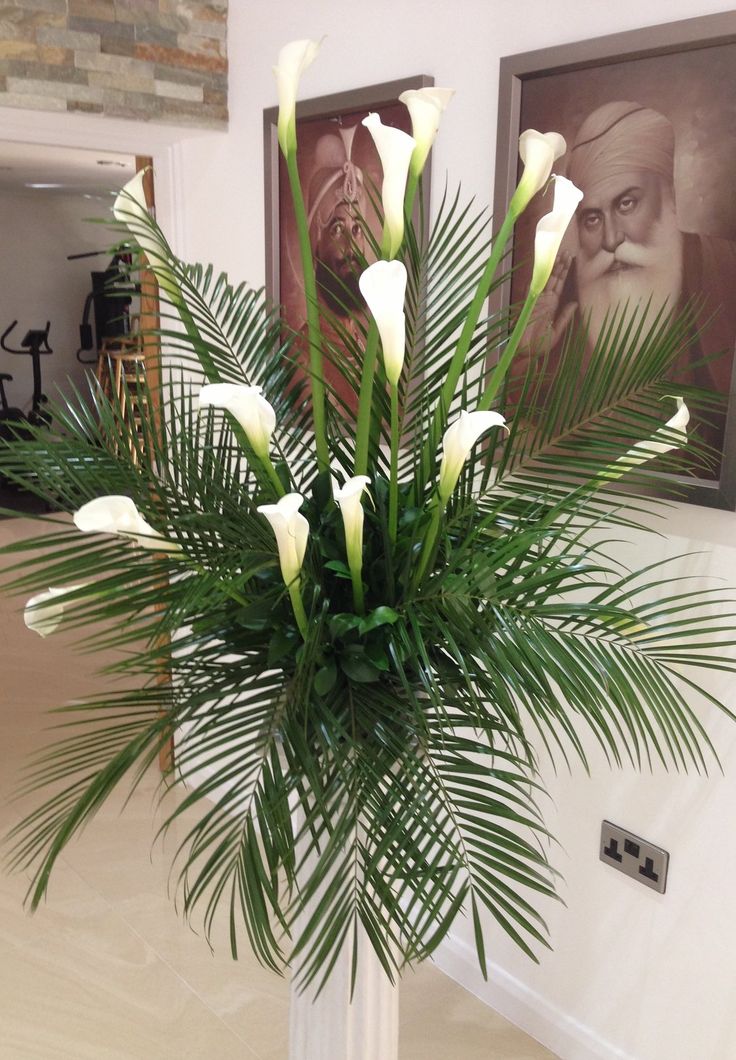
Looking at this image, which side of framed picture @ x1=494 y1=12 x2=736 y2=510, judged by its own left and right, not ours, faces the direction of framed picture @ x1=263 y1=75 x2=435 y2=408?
right

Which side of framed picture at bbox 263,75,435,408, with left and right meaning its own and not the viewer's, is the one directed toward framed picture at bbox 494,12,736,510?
left

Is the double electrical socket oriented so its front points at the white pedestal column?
yes

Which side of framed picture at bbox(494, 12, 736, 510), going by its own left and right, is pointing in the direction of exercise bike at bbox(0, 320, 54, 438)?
right
